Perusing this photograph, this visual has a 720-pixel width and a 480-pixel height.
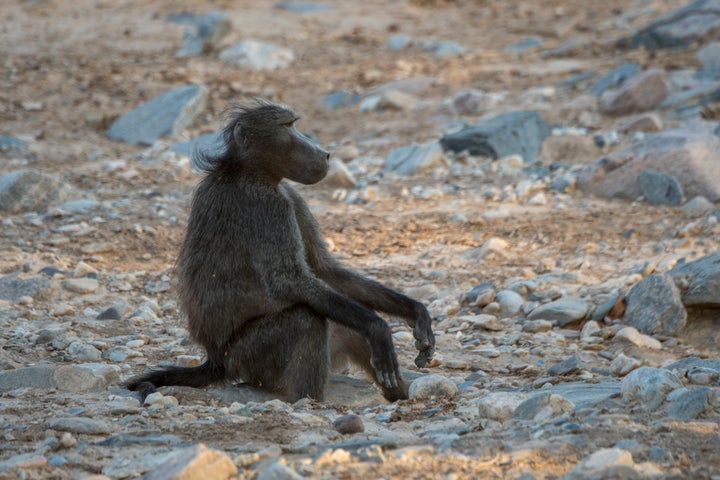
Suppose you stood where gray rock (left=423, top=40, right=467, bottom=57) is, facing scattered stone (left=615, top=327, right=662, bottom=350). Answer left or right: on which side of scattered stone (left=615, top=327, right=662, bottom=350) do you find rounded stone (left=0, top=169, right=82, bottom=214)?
right

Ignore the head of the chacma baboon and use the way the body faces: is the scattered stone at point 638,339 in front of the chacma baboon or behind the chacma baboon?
in front

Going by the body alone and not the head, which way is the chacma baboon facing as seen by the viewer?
to the viewer's right

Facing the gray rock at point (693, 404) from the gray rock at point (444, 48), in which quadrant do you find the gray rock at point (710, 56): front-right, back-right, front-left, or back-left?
front-left

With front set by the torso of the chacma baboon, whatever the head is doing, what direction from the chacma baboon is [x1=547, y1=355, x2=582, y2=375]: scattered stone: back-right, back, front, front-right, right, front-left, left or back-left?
front

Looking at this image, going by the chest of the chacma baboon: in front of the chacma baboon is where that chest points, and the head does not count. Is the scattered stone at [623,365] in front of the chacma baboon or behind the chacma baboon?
in front

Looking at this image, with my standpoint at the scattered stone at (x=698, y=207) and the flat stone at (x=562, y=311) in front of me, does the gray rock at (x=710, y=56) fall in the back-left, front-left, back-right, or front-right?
back-right

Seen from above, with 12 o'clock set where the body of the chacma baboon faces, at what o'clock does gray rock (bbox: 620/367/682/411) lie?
The gray rock is roughly at 1 o'clock from the chacma baboon.
